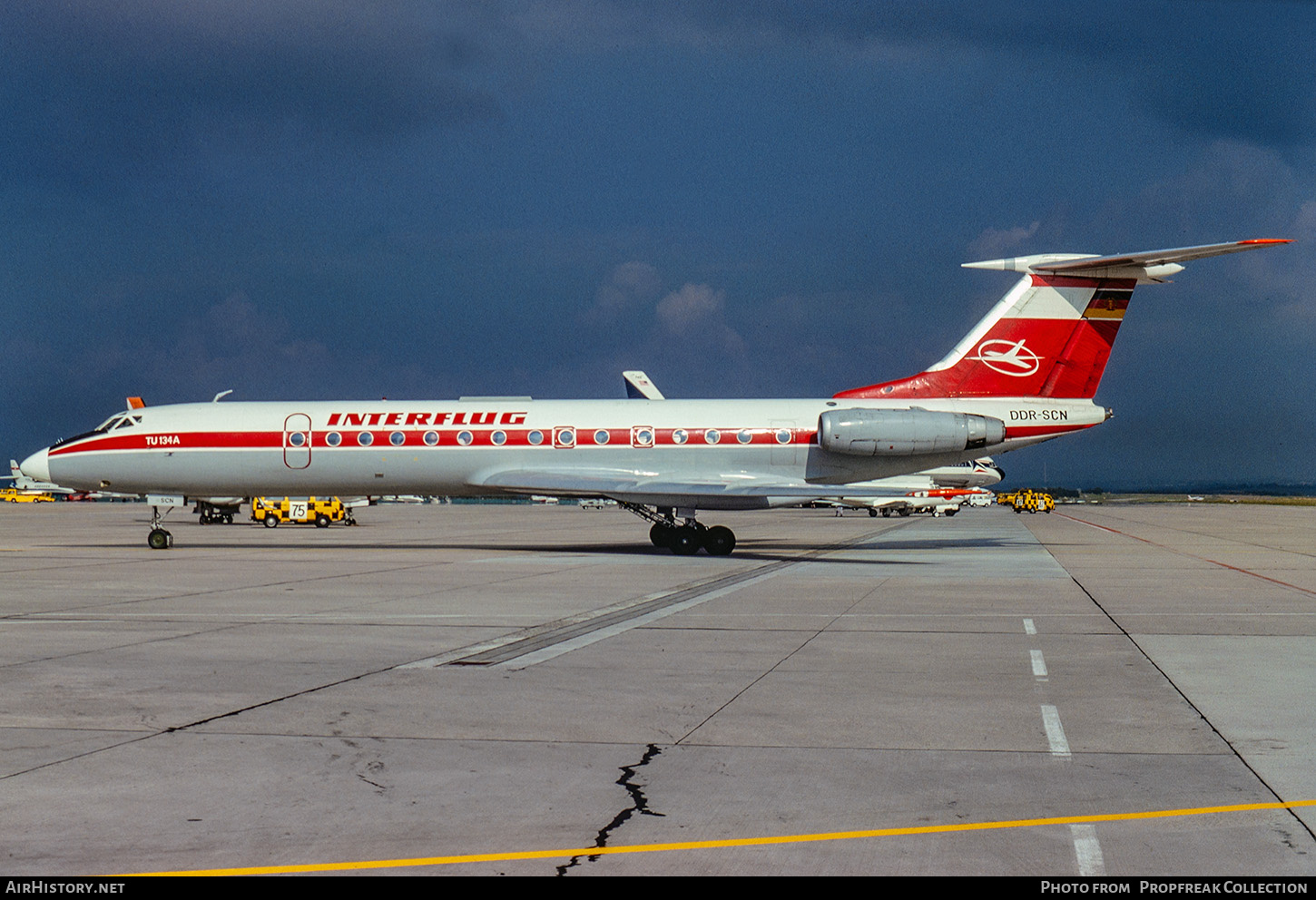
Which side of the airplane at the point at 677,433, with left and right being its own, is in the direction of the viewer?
left
